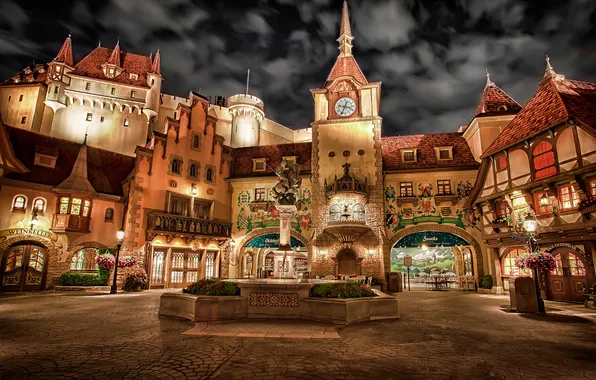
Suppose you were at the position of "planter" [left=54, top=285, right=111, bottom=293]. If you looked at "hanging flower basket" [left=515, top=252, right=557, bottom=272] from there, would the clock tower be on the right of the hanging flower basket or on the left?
left

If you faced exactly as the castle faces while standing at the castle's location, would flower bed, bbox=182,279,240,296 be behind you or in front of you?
in front

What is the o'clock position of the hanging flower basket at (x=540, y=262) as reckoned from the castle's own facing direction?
The hanging flower basket is roughly at 11 o'clock from the castle.

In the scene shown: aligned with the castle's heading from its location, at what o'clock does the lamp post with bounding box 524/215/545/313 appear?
The lamp post is roughly at 11 o'clock from the castle.

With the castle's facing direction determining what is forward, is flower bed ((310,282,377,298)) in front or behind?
in front

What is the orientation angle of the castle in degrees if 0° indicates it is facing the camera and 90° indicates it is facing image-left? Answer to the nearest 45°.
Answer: approximately 0°
